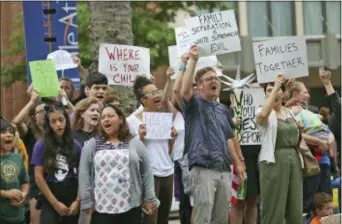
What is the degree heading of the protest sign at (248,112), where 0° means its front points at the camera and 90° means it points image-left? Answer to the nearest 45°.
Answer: approximately 0°

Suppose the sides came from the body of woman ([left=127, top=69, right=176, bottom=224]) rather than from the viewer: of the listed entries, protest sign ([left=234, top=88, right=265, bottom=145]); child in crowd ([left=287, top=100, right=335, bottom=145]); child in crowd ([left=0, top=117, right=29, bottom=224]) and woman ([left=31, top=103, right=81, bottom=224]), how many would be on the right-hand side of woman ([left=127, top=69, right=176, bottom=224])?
2

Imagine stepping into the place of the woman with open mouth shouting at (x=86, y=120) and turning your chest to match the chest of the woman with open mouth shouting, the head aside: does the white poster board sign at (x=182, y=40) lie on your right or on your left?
on your left

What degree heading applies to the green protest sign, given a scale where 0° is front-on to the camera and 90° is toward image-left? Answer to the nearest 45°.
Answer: approximately 0°
